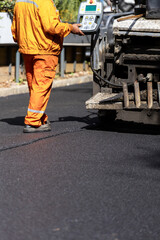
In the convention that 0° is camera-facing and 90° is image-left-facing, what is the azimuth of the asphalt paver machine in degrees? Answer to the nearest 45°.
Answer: approximately 180°

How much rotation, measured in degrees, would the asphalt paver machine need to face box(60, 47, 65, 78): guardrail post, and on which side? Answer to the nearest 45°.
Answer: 0° — it already faces it

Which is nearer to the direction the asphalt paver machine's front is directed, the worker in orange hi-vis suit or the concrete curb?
the concrete curb

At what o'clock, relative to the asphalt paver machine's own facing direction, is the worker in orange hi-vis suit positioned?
The worker in orange hi-vis suit is roughly at 9 o'clock from the asphalt paver machine.

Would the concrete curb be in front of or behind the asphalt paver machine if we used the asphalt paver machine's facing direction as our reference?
in front

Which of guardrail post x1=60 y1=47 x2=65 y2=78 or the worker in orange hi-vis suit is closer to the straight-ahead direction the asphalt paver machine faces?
the guardrail post
